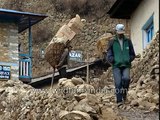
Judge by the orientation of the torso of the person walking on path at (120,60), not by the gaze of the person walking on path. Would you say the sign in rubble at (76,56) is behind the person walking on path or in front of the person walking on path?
behind

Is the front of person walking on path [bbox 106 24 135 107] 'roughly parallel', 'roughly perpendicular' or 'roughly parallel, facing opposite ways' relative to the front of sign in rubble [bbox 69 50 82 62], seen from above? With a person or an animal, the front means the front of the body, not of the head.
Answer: roughly parallel

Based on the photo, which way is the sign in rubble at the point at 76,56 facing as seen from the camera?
toward the camera

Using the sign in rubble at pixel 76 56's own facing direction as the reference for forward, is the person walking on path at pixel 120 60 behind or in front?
in front

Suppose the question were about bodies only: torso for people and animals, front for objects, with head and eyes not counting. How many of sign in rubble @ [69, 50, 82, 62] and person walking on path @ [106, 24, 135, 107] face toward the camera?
2

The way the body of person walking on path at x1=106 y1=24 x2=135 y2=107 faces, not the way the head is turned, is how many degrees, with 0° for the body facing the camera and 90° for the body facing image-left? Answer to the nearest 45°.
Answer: approximately 0°
